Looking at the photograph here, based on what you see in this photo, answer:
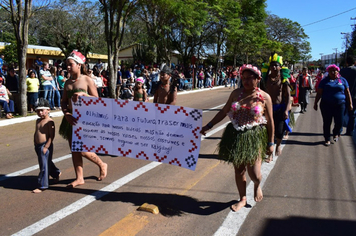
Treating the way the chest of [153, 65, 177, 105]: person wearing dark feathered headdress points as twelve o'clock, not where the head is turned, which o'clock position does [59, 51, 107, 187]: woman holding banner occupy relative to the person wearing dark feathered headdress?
The woman holding banner is roughly at 12 o'clock from the person wearing dark feathered headdress.

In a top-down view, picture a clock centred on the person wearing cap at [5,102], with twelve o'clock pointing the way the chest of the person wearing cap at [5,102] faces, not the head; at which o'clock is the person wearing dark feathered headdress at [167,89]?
the person wearing dark feathered headdress at [167,89] is roughly at 1 o'clock from the person wearing cap at [5,102].

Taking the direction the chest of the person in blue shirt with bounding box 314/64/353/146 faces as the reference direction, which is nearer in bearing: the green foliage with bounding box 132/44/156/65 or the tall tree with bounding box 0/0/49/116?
the tall tree

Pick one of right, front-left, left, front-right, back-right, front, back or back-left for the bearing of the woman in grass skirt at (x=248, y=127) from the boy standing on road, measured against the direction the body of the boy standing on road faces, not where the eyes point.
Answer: left

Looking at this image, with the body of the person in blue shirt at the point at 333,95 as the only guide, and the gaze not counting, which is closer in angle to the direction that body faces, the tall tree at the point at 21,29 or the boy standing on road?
the boy standing on road

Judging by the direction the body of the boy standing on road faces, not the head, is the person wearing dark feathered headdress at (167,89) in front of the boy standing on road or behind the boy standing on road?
behind

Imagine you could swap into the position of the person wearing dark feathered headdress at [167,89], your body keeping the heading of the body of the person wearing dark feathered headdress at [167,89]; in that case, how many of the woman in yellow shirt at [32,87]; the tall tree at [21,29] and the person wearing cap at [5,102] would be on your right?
3

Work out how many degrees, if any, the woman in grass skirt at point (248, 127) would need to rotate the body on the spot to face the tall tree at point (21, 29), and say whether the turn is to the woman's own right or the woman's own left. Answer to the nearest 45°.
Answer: approximately 90° to the woman's own right

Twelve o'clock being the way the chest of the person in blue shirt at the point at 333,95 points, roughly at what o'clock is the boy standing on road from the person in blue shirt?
The boy standing on road is roughly at 1 o'clock from the person in blue shirt.

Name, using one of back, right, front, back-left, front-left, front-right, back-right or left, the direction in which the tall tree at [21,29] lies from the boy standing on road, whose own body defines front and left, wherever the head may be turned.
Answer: back-right

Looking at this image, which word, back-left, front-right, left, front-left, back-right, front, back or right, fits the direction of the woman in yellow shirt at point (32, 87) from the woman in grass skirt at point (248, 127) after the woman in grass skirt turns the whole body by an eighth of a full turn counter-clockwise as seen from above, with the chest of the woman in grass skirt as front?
back-right

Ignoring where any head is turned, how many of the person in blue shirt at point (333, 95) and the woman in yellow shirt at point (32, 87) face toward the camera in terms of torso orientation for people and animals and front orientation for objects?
2

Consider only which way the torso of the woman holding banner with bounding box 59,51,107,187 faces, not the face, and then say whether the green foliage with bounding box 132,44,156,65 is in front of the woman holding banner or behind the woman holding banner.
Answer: behind
